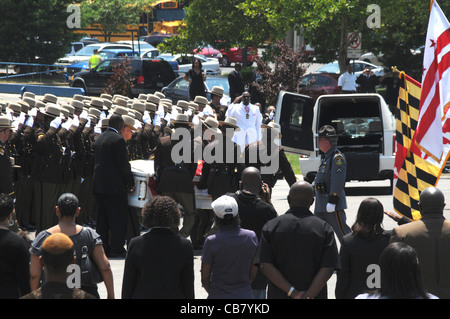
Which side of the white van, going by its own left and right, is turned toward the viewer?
back

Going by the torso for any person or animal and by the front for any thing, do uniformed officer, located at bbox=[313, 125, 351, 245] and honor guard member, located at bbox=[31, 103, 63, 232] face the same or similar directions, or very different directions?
very different directions

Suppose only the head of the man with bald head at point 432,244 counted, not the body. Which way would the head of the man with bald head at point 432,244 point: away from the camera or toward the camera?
away from the camera

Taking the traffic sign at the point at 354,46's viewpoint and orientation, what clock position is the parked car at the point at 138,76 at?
The parked car is roughly at 3 o'clock from the traffic sign.

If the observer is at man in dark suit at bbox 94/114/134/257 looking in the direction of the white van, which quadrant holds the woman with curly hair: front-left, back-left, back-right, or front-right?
back-right

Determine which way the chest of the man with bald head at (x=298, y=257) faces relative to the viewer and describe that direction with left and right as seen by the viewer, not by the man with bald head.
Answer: facing away from the viewer

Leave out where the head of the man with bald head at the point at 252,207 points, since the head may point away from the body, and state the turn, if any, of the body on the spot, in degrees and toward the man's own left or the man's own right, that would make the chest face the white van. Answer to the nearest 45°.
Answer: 0° — they already face it

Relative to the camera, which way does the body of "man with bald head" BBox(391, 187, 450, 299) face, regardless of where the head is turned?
away from the camera

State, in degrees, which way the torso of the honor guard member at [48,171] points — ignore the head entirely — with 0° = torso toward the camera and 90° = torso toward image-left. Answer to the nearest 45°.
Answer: approximately 270°

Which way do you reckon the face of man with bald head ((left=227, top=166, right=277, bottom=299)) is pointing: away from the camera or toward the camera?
away from the camera

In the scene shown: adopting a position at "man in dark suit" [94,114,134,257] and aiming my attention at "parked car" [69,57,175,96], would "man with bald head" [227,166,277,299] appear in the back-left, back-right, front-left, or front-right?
back-right
